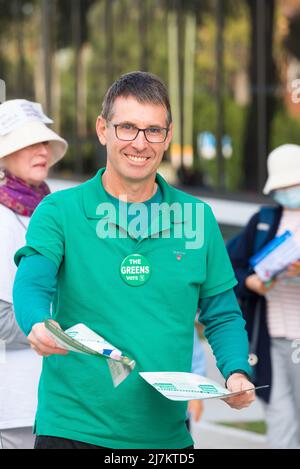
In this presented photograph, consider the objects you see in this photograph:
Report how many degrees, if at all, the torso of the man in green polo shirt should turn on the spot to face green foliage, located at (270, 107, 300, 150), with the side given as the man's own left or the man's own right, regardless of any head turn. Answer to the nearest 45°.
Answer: approximately 180°

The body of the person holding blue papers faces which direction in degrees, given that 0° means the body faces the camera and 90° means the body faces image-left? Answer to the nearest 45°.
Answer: approximately 0°

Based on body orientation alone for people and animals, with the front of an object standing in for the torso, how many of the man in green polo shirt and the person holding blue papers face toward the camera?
2

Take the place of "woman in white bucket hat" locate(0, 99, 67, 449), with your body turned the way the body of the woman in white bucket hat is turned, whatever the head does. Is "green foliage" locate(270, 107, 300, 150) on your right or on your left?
on your left

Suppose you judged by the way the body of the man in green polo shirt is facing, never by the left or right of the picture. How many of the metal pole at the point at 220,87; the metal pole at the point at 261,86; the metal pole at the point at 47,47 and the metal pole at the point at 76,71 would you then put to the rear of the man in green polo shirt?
4

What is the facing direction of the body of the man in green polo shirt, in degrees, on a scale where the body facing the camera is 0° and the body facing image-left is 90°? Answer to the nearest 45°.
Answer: approximately 0°

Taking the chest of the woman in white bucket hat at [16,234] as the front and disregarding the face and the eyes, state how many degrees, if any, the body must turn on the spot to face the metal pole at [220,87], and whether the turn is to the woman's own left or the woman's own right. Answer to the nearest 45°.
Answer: approximately 135° to the woman's own left

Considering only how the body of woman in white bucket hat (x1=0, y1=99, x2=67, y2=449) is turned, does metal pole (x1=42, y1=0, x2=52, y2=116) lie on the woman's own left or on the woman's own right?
on the woman's own left

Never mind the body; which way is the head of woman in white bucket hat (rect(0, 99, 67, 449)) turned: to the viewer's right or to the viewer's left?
to the viewer's right

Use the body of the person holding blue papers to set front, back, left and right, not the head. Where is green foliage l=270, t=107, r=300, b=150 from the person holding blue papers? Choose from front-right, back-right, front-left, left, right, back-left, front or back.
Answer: back

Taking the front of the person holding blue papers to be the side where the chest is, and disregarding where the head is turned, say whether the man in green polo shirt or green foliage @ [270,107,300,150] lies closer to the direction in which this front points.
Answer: the man in green polo shirt

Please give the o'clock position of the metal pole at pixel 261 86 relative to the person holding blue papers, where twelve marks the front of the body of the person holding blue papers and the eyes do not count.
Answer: The metal pole is roughly at 6 o'clock from the person holding blue papers.

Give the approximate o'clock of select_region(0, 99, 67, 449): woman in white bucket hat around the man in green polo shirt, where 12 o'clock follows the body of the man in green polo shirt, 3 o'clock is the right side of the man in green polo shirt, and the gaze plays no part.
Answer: The woman in white bucket hat is roughly at 5 o'clock from the man in green polo shirt.
